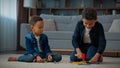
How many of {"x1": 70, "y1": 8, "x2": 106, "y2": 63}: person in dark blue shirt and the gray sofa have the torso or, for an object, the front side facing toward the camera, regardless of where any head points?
2

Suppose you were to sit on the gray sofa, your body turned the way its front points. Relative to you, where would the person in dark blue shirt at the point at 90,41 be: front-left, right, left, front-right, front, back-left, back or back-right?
front

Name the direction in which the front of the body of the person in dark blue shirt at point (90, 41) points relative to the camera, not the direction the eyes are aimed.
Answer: toward the camera

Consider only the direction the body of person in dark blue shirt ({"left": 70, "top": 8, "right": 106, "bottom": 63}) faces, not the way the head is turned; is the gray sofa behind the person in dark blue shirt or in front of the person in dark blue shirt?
behind

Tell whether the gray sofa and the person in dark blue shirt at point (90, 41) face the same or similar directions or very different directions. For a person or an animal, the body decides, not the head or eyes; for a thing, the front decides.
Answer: same or similar directions

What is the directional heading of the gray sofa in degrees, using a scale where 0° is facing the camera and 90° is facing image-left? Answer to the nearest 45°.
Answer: approximately 0°

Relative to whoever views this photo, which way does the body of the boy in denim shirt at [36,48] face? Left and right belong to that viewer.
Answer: facing the viewer and to the right of the viewer

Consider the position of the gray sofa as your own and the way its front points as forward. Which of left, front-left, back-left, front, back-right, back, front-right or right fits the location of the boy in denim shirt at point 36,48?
front

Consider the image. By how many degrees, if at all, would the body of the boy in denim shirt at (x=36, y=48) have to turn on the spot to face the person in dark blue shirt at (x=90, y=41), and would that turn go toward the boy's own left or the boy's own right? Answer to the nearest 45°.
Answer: approximately 45° to the boy's own left

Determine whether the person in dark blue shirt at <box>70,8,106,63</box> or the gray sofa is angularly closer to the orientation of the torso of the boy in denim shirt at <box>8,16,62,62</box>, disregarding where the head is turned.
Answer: the person in dark blue shirt

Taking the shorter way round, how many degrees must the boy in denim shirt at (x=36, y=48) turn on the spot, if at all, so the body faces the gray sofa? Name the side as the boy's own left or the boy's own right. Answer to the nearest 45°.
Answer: approximately 135° to the boy's own left
